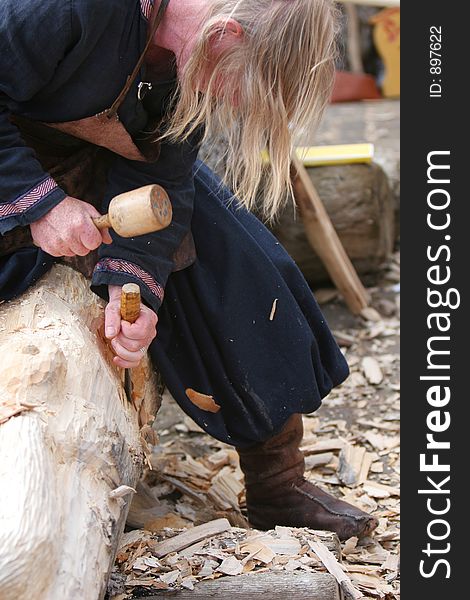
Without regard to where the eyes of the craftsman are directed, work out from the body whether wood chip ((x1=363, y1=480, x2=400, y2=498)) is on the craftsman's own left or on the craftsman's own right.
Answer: on the craftsman's own left

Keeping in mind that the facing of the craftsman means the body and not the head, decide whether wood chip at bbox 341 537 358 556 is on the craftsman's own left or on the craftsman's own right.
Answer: on the craftsman's own left

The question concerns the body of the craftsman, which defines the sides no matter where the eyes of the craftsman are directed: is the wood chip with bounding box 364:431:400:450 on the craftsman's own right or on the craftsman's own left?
on the craftsman's own left
